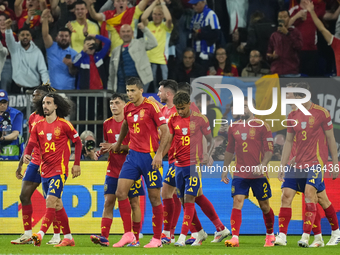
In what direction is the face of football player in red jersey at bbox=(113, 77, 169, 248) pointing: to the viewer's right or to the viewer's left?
to the viewer's left

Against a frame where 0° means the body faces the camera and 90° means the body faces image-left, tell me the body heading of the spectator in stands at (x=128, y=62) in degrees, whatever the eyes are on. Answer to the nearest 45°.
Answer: approximately 0°

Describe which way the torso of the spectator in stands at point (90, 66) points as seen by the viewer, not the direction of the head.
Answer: toward the camera

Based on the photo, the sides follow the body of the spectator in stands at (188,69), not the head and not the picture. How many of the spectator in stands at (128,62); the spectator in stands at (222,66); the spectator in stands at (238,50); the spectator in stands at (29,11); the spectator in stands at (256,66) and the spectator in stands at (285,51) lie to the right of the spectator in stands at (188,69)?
2

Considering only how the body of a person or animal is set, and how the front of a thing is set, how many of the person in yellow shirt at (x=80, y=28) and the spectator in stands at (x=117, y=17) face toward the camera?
2

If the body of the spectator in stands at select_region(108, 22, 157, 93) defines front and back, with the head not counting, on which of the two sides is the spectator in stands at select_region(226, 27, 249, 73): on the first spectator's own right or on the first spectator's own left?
on the first spectator's own left

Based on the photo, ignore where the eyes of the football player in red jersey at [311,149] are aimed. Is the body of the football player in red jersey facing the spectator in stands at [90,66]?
no

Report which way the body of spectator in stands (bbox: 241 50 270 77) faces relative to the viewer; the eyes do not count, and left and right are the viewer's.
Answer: facing the viewer

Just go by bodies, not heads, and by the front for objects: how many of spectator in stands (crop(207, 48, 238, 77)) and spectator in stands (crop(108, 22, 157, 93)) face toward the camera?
2

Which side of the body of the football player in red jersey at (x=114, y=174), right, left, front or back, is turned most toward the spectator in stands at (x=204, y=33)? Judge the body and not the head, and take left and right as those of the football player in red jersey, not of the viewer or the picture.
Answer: back

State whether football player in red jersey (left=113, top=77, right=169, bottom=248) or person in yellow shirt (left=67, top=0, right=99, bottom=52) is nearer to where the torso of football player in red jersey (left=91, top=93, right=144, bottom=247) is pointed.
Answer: the football player in red jersey

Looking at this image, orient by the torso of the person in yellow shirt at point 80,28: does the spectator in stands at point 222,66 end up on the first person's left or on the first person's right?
on the first person's left

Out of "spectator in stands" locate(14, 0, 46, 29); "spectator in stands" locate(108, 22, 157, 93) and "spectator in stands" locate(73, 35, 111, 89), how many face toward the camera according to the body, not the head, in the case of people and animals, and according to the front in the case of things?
3

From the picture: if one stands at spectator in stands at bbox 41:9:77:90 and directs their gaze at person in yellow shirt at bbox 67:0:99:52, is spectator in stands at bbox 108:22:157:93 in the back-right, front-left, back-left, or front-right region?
front-right

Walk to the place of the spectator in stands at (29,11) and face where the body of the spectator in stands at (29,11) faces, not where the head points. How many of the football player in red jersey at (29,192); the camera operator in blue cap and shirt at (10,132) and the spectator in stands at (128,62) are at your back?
0

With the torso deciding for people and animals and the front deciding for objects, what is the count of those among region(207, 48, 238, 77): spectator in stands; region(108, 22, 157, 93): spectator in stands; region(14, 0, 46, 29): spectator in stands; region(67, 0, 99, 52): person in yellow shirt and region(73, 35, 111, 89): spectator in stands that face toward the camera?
5

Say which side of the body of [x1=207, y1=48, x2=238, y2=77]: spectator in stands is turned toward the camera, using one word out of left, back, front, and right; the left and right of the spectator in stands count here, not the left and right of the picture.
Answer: front

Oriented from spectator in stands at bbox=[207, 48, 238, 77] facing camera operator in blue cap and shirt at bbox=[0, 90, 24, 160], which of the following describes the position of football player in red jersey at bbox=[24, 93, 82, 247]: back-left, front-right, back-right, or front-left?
front-left

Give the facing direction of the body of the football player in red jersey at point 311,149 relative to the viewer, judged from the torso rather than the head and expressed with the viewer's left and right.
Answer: facing the viewer and to the left of the viewer
